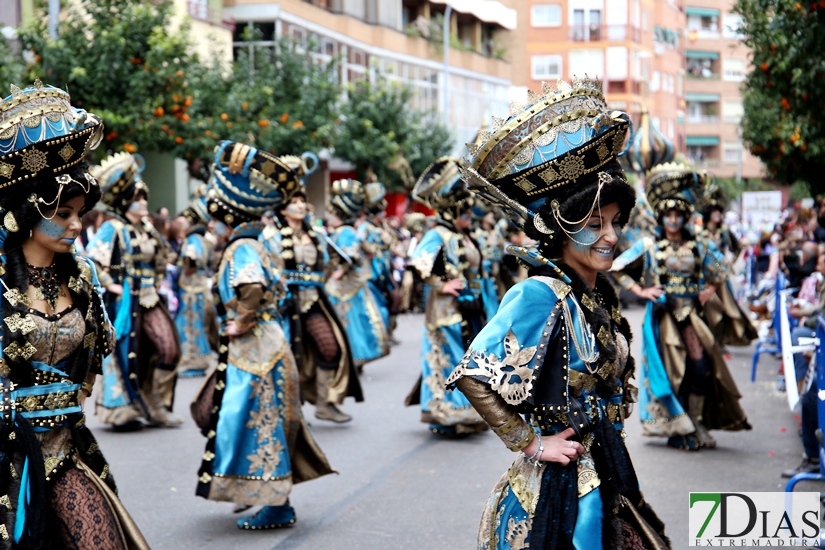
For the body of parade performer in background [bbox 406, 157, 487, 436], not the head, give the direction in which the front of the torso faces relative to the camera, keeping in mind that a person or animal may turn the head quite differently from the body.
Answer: to the viewer's right

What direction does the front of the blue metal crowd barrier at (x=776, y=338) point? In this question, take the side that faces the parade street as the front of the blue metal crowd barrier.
to the viewer's left

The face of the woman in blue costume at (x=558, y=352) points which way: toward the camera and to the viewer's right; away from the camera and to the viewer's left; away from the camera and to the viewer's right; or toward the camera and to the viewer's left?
toward the camera and to the viewer's right

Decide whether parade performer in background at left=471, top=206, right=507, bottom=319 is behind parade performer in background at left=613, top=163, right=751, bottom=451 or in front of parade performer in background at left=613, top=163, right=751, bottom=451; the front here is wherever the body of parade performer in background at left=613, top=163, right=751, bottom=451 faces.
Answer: behind

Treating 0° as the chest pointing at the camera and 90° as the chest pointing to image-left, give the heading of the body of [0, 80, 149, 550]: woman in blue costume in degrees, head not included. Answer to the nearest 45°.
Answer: approximately 315°

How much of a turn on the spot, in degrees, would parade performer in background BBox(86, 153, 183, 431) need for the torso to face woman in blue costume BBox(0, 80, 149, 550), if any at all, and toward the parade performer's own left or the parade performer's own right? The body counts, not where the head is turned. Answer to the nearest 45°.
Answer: approximately 45° to the parade performer's own right
